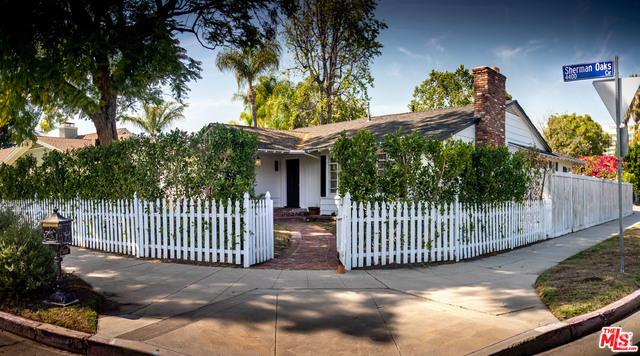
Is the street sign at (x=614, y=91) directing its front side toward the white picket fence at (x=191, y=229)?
no
